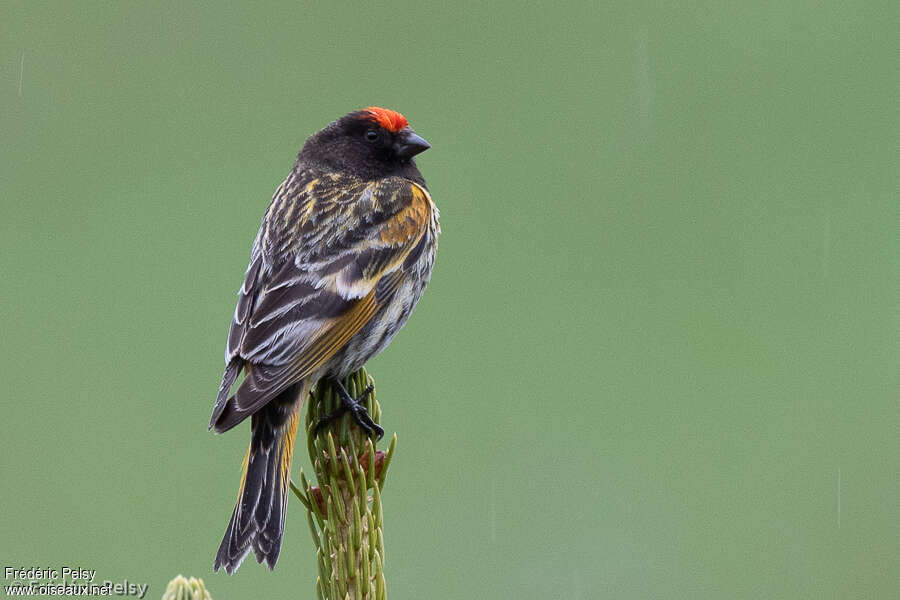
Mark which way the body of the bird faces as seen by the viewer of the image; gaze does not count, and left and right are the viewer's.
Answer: facing away from the viewer and to the right of the viewer
